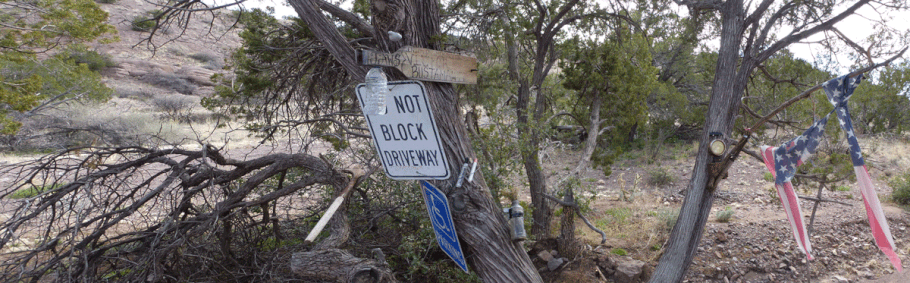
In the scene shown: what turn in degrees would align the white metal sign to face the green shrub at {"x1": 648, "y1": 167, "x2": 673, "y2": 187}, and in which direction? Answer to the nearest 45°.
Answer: approximately 135° to its left

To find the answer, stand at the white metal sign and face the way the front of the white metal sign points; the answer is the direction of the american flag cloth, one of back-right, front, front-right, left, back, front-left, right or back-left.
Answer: left

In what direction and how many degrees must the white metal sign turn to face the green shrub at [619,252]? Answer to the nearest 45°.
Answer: approximately 135° to its left

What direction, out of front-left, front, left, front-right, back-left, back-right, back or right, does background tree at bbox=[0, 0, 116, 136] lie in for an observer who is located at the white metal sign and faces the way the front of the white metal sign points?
back-right

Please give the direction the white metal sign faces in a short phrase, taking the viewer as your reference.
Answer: facing the viewer

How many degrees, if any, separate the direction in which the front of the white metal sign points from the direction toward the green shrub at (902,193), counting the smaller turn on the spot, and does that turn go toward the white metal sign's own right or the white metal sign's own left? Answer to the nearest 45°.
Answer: approximately 135° to the white metal sign's own left

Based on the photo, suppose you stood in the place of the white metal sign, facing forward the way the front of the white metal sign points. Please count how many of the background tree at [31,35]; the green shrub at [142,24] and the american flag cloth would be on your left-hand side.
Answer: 1

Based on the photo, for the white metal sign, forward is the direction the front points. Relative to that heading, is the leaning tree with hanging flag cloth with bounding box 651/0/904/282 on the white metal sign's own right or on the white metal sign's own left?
on the white metal sign's own left

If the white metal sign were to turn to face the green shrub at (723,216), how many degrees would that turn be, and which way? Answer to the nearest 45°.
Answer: approximately 135° to its left
